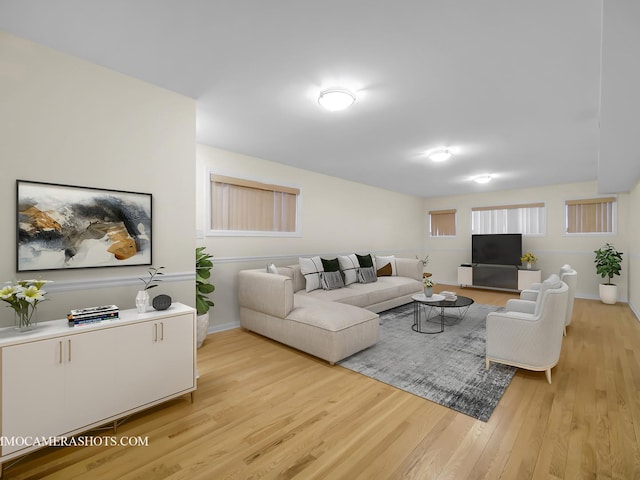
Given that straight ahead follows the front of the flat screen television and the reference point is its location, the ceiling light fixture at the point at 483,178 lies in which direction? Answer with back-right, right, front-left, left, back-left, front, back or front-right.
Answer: front

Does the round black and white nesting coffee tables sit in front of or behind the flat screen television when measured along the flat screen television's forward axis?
in front

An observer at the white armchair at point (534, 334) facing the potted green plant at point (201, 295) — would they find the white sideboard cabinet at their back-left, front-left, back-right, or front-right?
front-left

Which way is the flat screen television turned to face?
toward the camera

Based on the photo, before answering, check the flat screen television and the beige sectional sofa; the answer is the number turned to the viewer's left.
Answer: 0

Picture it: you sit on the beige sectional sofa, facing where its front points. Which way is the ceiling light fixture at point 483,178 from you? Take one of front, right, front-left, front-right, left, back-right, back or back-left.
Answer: left

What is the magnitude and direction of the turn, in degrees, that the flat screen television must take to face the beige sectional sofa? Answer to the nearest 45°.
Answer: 0° — it already faces it

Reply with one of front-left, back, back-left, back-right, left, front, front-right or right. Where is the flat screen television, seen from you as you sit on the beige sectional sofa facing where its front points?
left

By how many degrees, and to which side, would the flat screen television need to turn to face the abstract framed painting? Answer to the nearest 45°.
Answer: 0° — it already faces it

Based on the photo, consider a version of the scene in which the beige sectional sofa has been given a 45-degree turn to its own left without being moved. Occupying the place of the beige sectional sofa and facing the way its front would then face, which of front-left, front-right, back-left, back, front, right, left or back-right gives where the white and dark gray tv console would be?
front-left

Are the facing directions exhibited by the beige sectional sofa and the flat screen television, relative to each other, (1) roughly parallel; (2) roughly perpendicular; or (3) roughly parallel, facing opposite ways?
roughly perpendicular

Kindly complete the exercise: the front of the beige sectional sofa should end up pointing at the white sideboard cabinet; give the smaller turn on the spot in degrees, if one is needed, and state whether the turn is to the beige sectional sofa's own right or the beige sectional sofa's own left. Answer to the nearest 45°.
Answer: approximately 90° to the beige sectional sofa's own right

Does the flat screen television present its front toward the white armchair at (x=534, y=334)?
yes

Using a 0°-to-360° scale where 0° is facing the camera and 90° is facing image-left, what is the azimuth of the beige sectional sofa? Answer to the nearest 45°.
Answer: approximately 315°

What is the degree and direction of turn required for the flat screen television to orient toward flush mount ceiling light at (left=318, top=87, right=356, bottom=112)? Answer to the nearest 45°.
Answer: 0° — it already faces it
